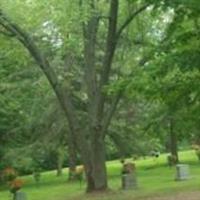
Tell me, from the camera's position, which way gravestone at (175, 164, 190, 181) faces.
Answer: facing the viewer and to the right of the viewer

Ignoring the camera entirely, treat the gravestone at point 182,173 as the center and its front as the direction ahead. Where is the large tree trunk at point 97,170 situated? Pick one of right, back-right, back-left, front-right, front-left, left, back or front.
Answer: right
